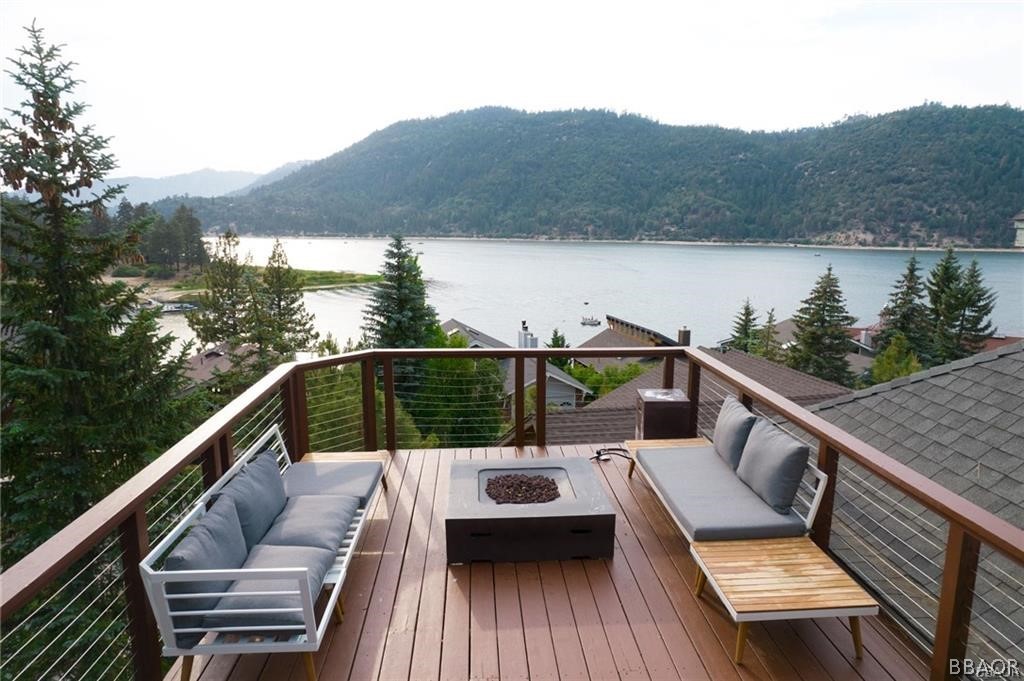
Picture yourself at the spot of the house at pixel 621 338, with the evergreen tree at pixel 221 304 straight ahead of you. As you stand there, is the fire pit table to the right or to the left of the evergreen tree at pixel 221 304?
left

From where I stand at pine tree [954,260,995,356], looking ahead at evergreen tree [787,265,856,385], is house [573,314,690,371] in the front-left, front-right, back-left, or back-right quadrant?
front-right

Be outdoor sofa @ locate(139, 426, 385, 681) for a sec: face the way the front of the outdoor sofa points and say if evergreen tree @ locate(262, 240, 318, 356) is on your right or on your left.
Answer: on your left

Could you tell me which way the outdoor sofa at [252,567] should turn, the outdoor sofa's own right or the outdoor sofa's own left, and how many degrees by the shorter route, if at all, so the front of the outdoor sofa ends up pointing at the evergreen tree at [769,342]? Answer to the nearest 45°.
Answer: approximately 45° to the outdoor sofa's own left

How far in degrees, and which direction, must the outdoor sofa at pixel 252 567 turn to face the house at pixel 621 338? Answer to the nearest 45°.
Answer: approximately 45° to its left

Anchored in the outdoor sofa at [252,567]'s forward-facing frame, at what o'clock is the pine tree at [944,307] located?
The pine tree is roughly at 11 o'clock from the outdoor sofa.

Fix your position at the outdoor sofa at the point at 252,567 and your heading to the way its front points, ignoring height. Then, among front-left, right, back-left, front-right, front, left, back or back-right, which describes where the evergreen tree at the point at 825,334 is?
front-left

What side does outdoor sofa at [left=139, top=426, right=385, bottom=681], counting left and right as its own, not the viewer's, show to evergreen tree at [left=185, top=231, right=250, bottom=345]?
left

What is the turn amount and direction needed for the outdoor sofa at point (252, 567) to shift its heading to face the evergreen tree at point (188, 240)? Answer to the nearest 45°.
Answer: approximately 90° to its left

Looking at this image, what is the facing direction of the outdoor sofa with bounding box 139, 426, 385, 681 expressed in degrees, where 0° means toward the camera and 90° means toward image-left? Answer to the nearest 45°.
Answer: approximately 270°

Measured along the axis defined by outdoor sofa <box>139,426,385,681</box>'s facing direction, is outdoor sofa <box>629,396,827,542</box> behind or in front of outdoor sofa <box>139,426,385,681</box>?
in front

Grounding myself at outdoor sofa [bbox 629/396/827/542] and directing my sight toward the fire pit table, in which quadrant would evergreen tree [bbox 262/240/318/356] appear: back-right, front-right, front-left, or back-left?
front-right
